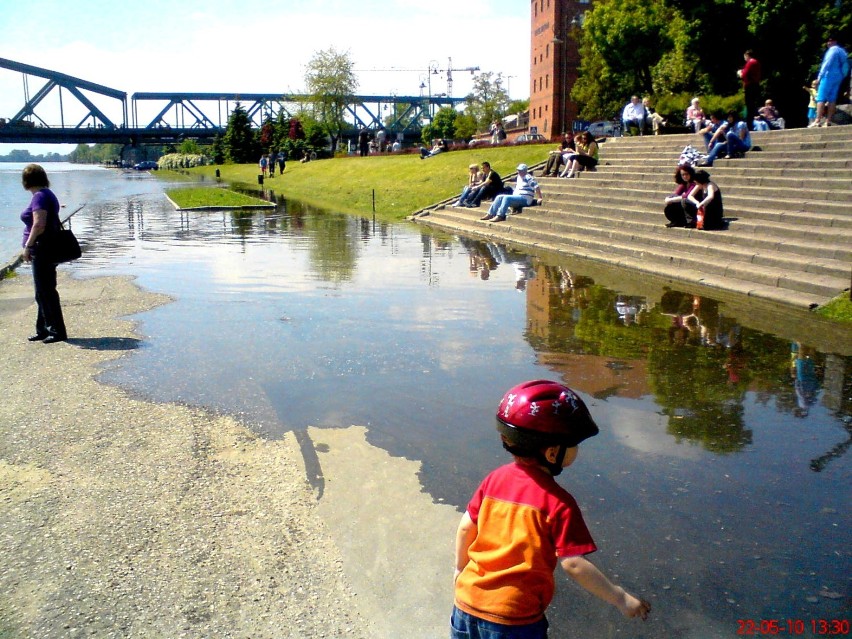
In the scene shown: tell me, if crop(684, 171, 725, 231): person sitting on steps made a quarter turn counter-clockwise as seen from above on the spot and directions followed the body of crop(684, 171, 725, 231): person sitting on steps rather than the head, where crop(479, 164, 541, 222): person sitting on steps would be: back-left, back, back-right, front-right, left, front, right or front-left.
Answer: back

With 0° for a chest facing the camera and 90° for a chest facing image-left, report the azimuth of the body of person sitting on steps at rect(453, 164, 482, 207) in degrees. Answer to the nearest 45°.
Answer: approximately 45°

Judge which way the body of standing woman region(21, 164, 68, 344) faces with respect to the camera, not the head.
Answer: to the viewer's left

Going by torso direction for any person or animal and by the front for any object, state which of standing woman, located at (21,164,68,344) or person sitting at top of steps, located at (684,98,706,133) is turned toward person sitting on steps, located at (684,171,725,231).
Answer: person sitting at top of steps, located at (684,98,706,133)

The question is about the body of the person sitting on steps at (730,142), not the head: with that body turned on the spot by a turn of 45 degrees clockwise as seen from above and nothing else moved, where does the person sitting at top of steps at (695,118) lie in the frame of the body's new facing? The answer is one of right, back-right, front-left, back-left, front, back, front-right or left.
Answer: right

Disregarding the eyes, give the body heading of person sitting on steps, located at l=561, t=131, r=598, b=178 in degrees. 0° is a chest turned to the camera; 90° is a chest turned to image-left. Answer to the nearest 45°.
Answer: approximately 45°

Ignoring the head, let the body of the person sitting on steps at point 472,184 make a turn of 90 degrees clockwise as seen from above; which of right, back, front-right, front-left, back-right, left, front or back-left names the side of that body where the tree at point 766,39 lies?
right

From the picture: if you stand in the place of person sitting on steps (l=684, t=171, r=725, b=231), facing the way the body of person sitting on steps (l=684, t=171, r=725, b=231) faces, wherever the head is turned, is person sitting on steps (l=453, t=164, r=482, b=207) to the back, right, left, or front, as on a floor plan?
right

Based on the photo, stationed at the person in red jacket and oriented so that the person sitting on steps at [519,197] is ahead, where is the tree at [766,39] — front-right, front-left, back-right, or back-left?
back-right

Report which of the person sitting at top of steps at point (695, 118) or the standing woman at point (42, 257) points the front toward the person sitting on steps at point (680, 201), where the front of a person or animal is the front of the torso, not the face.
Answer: the person sitting at top of steps at point (695, 118)
